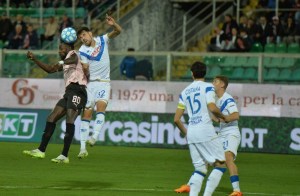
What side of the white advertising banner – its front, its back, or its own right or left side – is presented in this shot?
front

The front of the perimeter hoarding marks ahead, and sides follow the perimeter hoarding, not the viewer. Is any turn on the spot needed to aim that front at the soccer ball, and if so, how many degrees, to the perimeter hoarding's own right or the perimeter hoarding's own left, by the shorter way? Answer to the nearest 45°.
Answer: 0° — it already faces it

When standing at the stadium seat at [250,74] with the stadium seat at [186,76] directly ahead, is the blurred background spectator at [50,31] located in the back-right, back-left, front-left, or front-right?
front-right

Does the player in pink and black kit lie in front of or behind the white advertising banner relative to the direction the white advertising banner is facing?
in front

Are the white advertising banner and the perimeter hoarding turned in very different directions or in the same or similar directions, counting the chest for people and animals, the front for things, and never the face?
same or similar directions

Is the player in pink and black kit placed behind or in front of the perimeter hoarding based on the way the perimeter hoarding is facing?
in front

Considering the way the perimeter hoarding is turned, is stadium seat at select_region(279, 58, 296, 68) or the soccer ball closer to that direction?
the soccer ball

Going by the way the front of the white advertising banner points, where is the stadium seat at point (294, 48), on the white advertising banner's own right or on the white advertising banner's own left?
on the white advertising banner's own left
